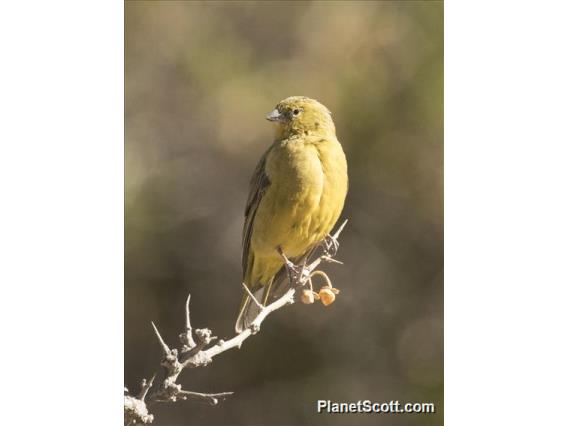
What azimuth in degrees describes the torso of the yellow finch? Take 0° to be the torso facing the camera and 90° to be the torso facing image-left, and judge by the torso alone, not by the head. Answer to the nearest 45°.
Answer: approximately 315°
